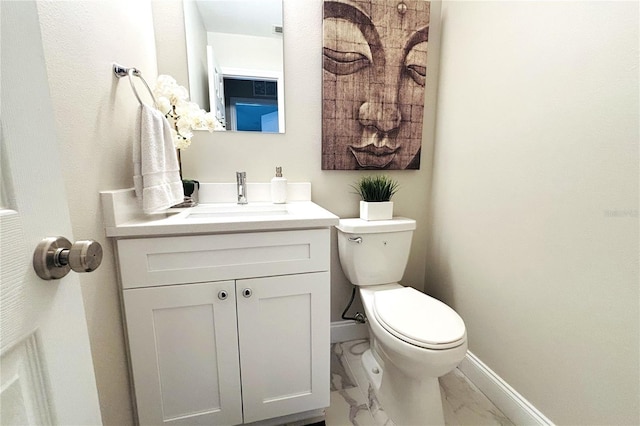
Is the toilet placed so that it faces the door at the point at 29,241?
no

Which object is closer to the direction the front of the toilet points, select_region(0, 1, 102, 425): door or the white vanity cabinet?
the door

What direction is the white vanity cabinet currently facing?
toward the camera

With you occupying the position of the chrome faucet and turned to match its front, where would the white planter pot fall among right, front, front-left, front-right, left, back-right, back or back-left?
left

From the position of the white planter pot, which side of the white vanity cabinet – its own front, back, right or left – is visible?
left

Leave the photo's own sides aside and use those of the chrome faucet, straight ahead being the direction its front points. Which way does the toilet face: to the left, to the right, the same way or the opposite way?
the same way

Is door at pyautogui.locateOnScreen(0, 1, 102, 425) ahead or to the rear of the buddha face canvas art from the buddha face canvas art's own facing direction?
ahead

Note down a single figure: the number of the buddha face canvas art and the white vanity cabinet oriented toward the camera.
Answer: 2

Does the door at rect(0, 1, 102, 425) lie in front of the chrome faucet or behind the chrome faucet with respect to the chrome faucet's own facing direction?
in front

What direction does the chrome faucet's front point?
toward the camera

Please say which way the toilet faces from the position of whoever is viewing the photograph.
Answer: facing the viewer and to the right of the viewer

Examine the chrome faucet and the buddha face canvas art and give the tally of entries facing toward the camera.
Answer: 2

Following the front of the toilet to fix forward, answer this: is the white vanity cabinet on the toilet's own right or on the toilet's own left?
on the toilet's own right

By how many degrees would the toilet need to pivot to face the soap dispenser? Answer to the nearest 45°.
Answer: approximately 135° to its right
